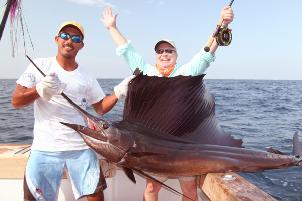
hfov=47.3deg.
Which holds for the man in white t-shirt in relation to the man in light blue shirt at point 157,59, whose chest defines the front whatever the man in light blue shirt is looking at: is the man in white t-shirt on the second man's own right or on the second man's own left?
on the second man's own right

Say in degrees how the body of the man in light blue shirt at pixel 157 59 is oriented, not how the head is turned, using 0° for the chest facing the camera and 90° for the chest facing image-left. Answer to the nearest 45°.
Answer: approximately 0°

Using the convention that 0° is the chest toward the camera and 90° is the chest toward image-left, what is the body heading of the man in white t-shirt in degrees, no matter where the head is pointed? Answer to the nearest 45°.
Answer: approximately 0°

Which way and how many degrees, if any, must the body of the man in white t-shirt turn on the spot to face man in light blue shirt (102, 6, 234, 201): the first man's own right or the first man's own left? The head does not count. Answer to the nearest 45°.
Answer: approximately 90° to the first man's own left

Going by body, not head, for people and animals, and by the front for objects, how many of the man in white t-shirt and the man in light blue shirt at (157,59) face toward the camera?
2
